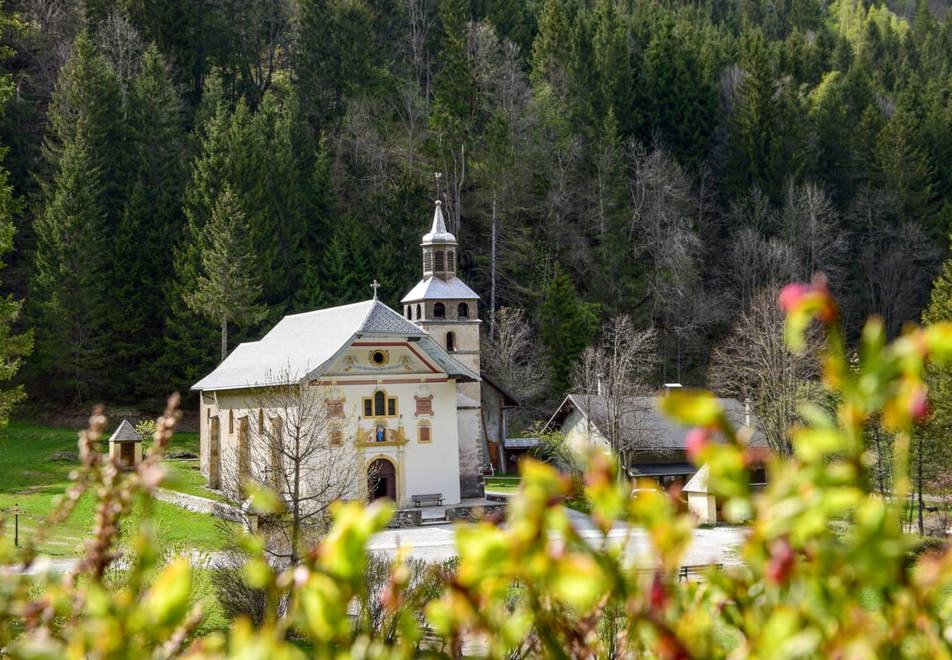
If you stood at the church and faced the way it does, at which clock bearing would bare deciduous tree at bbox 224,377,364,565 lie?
The bare deciduous tree is roughly at 2 o'clock from the church.

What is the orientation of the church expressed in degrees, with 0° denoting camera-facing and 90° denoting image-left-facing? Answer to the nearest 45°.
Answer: approximately 315°

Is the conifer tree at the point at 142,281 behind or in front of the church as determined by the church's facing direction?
behind

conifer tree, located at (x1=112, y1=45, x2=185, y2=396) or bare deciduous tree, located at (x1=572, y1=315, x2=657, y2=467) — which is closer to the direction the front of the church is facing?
the bare deciduous tree

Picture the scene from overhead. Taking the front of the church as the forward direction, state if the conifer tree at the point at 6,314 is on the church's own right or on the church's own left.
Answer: on the church's own right

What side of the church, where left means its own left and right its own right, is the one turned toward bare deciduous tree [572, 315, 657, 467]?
left

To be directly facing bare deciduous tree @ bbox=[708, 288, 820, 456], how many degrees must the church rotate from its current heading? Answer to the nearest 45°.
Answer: approximately 45° to its left

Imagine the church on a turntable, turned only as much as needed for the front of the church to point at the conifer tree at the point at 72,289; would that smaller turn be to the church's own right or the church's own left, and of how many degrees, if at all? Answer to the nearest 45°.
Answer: approximately 180°

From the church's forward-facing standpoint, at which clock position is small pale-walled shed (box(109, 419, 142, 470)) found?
The small pale-walled shed is roughly at 5 o'clock from the church.
